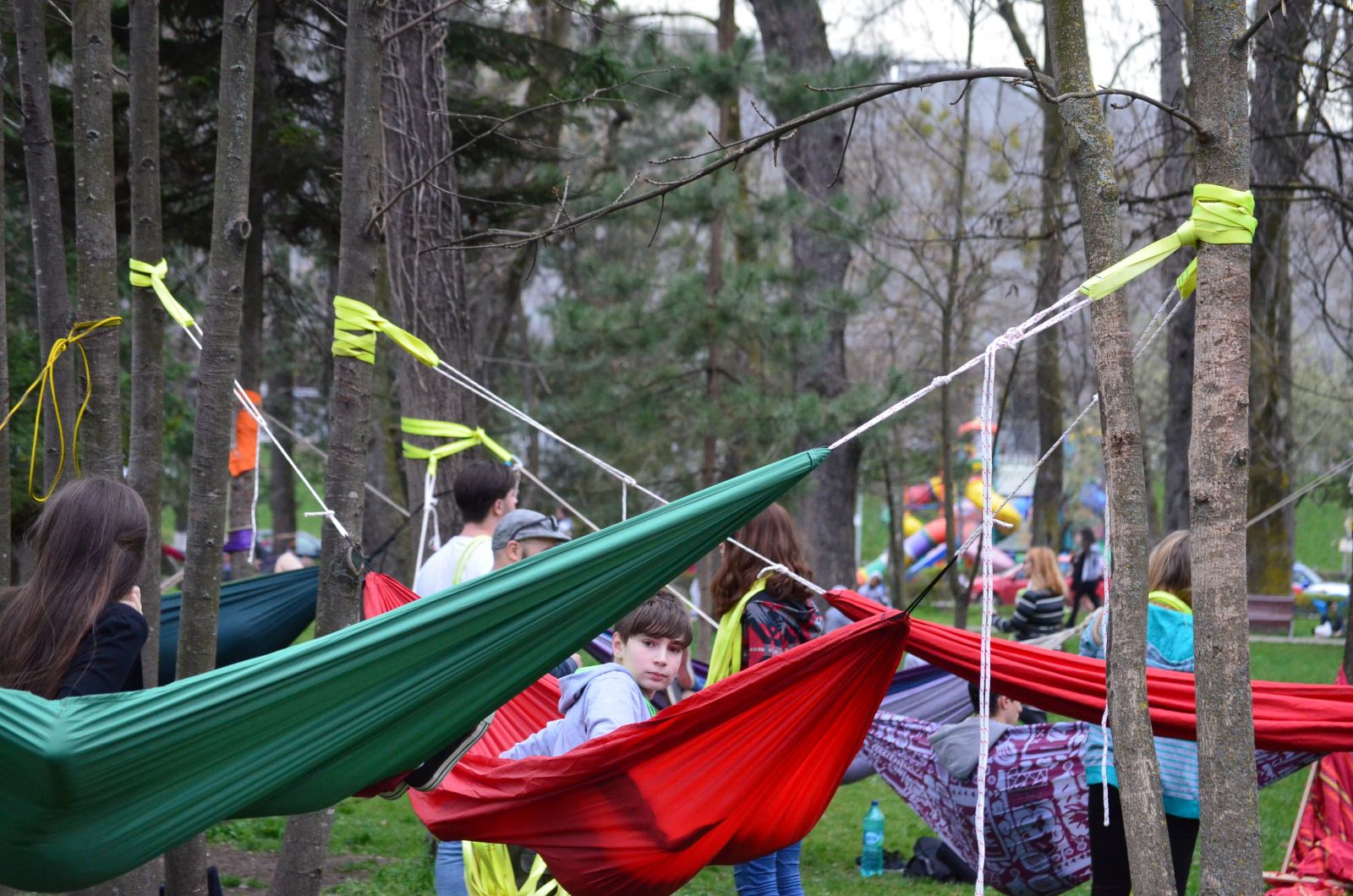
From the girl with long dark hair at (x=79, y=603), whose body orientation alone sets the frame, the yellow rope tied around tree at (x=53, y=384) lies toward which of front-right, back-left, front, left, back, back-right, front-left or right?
front-left

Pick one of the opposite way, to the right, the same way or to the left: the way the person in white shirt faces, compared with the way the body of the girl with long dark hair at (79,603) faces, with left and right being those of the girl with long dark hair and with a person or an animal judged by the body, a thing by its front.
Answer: the same way

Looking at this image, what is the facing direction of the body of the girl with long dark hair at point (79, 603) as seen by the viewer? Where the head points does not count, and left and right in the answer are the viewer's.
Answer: facing away from the viewer and to the right of the viewer

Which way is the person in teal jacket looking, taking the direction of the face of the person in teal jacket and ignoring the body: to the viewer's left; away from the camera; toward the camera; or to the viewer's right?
away from the camera

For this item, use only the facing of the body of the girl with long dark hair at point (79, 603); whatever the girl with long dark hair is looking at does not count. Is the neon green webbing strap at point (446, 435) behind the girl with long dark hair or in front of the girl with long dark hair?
in front

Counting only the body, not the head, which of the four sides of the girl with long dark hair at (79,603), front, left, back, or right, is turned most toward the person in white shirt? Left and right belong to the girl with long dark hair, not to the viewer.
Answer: front

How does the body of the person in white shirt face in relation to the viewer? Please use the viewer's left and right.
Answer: facing away from the viewer and to the right of the viewer
